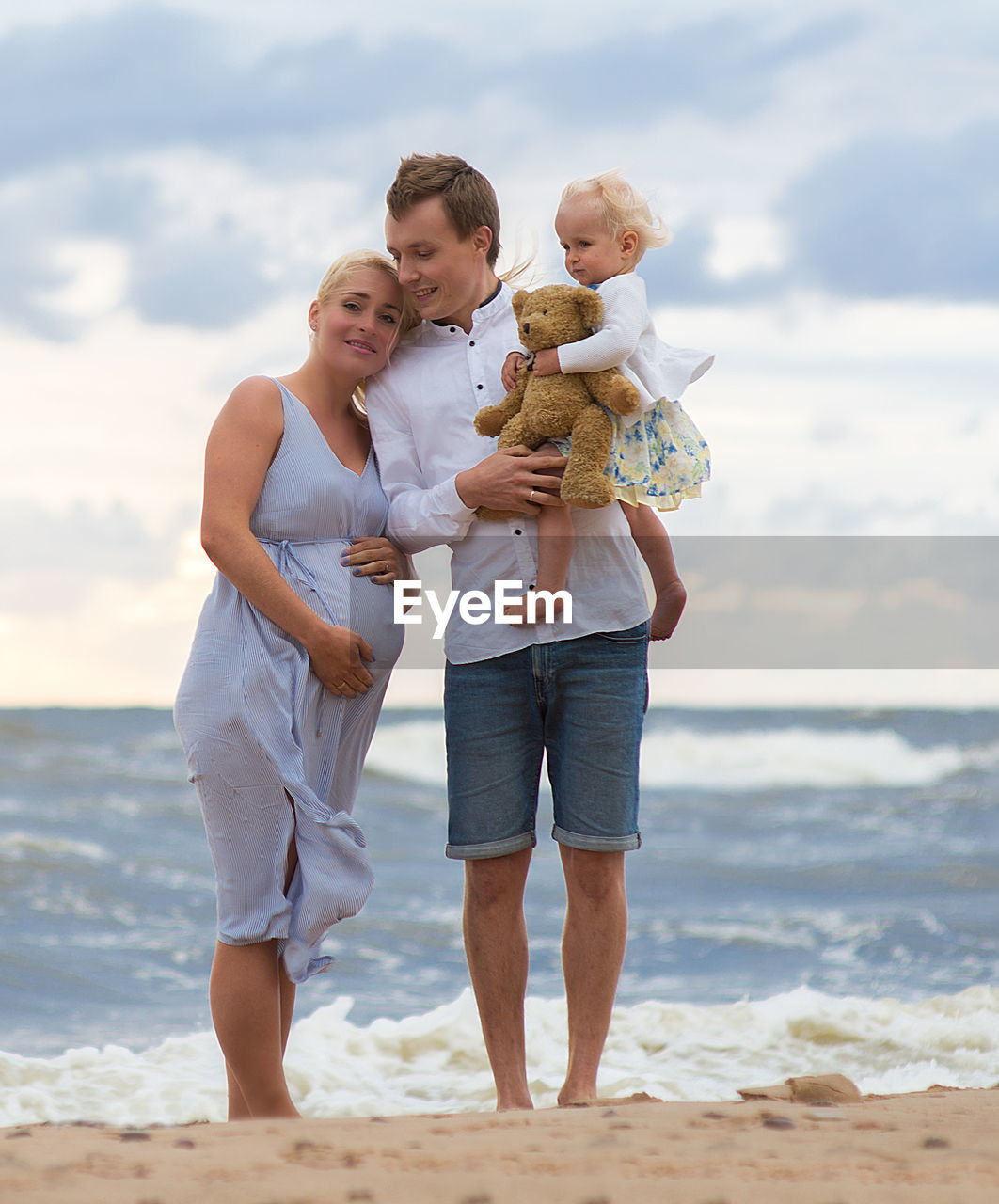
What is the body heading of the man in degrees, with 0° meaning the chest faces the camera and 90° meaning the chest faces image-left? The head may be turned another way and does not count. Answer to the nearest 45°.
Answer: approximately 0°

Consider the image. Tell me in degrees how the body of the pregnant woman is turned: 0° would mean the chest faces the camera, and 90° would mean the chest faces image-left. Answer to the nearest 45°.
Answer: approximately 315°
